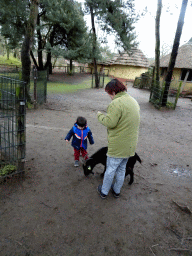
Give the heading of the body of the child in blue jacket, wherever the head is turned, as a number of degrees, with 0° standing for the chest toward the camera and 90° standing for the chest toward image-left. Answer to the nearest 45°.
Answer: approximately 0°

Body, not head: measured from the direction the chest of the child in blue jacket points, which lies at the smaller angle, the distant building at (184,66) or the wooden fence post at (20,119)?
the wooden fence post

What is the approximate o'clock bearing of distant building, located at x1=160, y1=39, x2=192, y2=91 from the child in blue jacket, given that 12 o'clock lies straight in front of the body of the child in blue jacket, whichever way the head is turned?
The distant building is roughly at 7 o'clock from the child in blue jacket.

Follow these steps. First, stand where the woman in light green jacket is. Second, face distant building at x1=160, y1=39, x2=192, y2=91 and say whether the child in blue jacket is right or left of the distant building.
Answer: left

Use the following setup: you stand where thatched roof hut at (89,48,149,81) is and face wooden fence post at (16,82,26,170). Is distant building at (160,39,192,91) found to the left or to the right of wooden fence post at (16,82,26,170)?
left

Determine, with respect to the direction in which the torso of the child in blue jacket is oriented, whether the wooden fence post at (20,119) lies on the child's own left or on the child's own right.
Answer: on the child's own right
